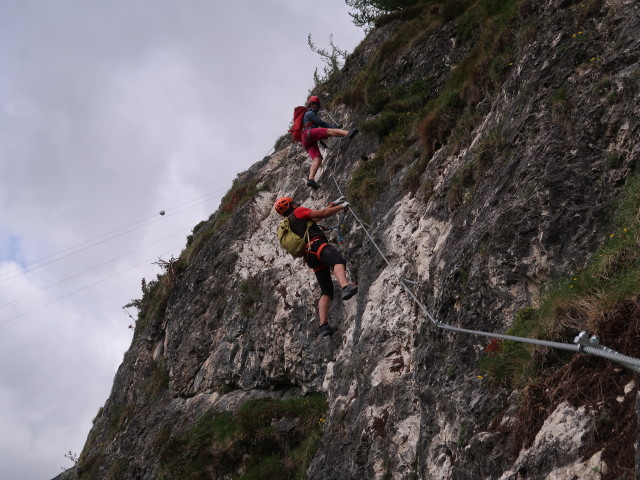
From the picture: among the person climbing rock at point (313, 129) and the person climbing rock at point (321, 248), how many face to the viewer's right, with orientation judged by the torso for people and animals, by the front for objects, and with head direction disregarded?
2

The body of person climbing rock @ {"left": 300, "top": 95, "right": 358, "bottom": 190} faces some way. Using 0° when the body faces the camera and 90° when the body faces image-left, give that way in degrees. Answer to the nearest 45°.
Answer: approximately 270°

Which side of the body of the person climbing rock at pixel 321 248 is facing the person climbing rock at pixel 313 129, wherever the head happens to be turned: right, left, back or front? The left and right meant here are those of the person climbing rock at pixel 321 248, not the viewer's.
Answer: left

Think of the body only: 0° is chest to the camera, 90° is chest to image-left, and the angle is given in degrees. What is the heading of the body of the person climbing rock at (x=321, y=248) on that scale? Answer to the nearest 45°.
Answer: approximately 270°

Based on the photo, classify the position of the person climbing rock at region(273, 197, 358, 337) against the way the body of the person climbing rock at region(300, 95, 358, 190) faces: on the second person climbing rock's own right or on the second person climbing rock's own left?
on the second person climbing rock's own right
